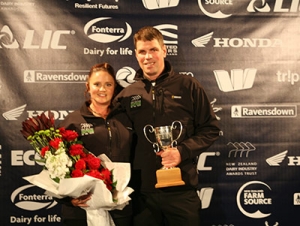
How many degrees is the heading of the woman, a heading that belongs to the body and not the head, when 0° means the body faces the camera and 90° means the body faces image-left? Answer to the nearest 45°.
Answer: approximately 0°
